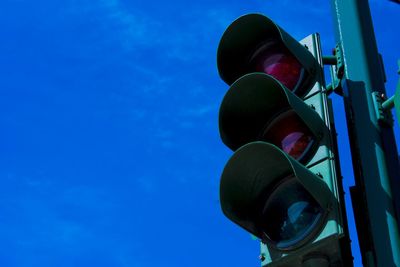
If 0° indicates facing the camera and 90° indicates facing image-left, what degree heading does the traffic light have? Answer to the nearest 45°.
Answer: approximately 45°
